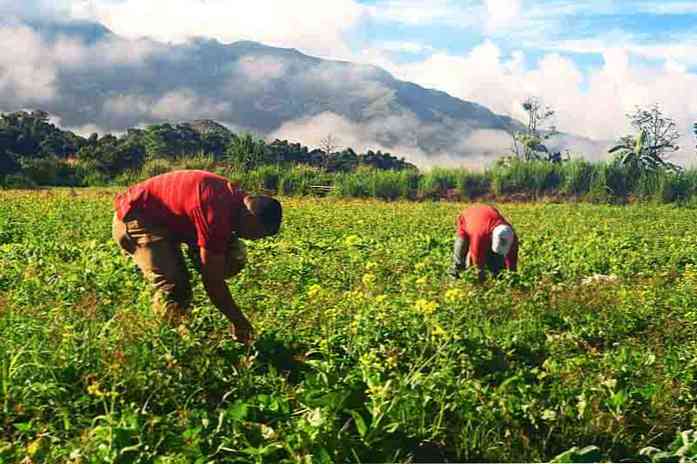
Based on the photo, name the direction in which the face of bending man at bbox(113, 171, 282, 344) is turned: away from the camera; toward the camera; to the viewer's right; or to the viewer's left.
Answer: to the viewer's right

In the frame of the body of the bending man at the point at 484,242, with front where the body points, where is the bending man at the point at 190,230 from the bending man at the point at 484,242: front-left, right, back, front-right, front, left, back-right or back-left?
right

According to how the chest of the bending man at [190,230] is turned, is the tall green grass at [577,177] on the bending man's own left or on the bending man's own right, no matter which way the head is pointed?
on the bending man's own left

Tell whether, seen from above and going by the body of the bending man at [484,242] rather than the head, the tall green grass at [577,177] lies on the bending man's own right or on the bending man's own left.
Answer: on the bending man's own left

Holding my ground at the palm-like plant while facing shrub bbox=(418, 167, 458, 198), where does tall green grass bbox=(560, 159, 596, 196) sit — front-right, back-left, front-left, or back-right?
front-left

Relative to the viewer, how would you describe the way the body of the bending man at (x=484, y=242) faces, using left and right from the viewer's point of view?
facing the viewer and to the right of the viewer

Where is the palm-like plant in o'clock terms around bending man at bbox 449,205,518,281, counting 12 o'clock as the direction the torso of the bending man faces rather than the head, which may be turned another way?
The palm-like plant is roughly at 8 o'clock from the bending man.

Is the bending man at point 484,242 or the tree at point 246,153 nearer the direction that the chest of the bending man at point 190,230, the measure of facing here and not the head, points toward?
the bending man

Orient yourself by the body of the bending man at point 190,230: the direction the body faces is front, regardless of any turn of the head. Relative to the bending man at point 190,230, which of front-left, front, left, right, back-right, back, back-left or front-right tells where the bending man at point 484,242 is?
front-left

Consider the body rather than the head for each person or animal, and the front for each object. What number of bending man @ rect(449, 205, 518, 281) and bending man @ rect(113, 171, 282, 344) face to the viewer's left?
0

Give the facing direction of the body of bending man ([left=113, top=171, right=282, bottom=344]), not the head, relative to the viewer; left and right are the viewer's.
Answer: facing to the right of the viewer

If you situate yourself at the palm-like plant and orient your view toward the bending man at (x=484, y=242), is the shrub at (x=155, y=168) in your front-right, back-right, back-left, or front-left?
front-right

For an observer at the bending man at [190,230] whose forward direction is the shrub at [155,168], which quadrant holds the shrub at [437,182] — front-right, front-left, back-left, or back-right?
front-right

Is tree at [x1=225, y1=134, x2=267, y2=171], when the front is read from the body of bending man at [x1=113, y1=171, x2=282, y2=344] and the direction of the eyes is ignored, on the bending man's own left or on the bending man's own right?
on the bending man's own left

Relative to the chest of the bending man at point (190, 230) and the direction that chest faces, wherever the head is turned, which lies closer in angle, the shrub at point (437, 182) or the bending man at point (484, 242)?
the bending man

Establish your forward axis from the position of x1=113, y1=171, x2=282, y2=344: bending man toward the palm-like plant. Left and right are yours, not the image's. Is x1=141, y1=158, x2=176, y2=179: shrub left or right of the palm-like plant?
left
